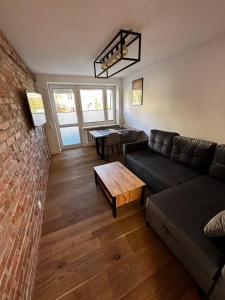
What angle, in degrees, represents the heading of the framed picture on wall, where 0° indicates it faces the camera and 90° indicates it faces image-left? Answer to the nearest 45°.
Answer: approximately 45°

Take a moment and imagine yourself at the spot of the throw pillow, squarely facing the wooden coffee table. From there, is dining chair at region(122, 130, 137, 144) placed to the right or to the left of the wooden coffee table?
right

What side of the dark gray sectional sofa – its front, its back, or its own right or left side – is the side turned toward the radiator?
right

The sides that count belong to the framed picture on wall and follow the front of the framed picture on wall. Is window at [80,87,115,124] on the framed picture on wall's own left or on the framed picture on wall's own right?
on the framed picture on wall's own right

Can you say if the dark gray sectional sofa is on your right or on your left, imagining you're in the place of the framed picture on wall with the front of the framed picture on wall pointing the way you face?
on your left

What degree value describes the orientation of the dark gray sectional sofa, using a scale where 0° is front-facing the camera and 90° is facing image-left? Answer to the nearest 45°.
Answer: approximately 45°

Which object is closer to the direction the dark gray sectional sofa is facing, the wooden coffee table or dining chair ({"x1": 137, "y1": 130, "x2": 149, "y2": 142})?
the wooden coffee table

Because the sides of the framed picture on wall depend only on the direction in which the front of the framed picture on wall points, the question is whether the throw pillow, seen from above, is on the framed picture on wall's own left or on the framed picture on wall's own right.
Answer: on the framed picture on wall's own left

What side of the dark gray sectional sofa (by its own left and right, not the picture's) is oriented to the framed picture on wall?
right
